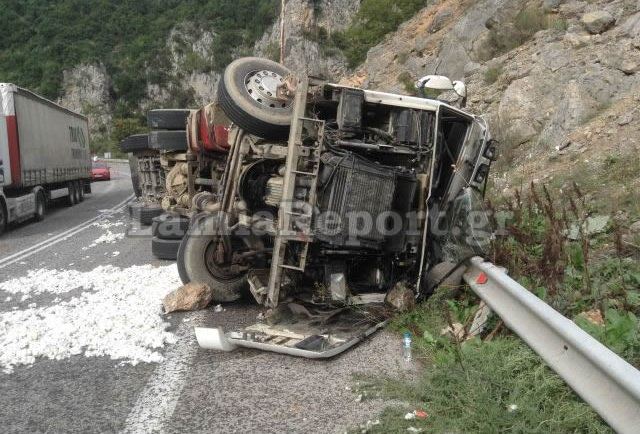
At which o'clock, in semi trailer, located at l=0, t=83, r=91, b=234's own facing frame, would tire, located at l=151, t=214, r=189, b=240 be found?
The tire is roughly at 10 o'clock from the semi trailer.

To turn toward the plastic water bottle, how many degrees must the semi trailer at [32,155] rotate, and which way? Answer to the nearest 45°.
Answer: approximately 45° to its left

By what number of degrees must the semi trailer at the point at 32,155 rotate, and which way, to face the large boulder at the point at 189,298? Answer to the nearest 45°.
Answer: approximately 45° to its left

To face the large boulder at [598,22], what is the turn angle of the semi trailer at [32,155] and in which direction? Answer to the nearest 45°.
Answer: approximately 90° to its left

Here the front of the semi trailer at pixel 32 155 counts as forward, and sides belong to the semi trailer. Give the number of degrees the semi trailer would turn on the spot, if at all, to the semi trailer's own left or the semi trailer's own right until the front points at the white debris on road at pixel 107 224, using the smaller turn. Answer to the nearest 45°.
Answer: approximately 90° to the semi trailer's own left

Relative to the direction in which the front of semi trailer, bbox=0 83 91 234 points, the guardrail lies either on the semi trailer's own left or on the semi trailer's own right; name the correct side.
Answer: on the semi trailer's own left

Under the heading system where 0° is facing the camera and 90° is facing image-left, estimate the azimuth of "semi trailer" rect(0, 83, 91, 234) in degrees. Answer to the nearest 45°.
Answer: approximately 45°

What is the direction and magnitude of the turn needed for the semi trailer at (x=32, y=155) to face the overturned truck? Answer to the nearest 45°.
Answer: approximately 45° to its left

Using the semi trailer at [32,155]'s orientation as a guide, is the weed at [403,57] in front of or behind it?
behind

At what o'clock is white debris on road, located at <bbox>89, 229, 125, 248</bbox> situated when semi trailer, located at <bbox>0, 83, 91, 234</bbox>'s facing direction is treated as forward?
The white debris on road is roughly at 10 o'clock from the semi trailer.

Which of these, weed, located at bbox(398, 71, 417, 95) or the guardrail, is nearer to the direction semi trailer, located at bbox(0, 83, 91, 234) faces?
the guardrail
